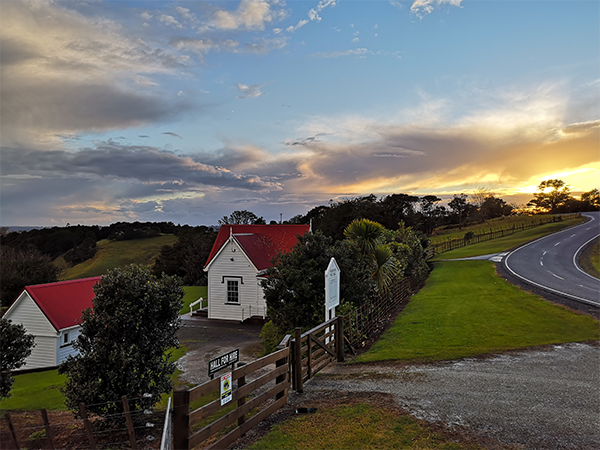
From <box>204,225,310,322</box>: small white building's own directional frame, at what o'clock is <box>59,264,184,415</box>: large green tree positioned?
The large green tree is roughly at 12 o'clock from the small white building.

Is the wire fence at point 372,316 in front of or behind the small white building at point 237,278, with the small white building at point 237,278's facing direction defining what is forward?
in front

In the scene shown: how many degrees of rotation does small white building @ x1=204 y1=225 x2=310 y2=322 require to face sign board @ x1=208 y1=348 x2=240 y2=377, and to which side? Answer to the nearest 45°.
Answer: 0° — it already faces it

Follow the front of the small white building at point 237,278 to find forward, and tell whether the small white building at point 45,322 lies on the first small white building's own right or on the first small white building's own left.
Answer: on the first small white building's own right

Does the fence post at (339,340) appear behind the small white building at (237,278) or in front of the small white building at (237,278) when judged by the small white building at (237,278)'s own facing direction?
in front

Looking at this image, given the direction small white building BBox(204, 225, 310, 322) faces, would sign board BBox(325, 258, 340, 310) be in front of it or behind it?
in front

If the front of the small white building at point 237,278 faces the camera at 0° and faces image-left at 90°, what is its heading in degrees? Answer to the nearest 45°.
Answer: approximately 0°
